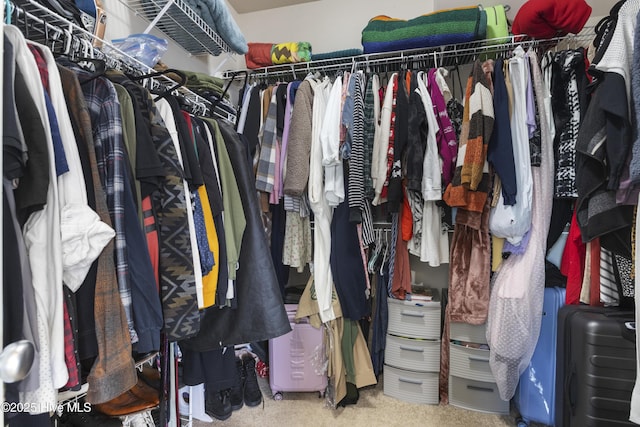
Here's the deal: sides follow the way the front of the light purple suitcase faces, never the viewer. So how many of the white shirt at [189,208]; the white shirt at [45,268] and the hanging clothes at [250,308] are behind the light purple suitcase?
0

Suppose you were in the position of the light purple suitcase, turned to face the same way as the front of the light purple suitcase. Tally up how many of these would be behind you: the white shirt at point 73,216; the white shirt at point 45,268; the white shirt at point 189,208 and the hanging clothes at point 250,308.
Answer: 0

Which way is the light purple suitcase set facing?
toward the camera

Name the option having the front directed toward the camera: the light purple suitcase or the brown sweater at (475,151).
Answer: the light purple suitcase
